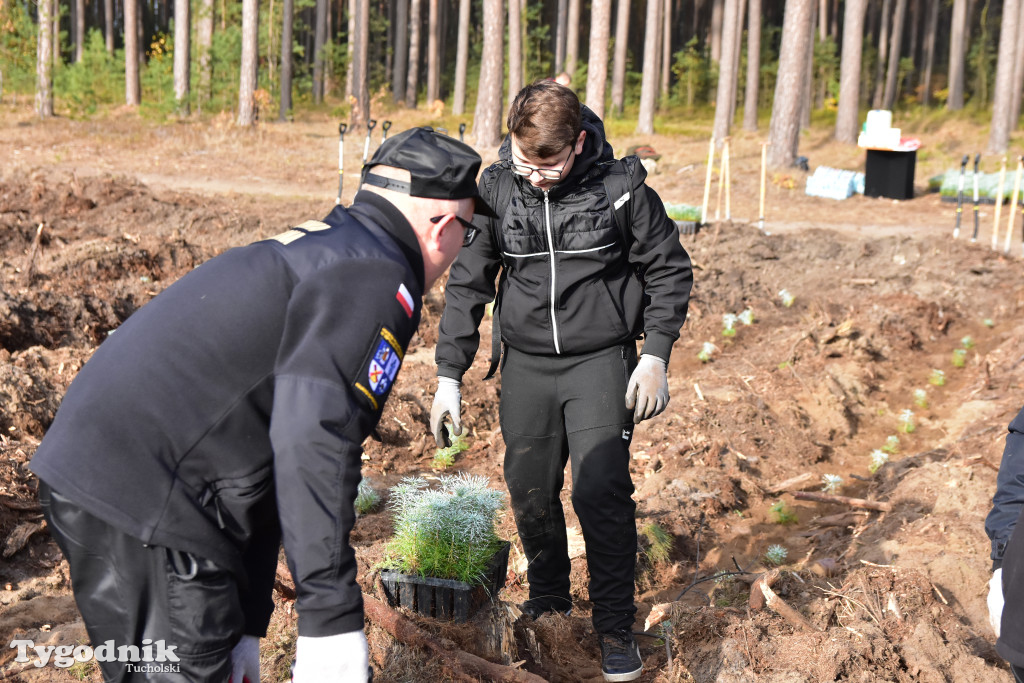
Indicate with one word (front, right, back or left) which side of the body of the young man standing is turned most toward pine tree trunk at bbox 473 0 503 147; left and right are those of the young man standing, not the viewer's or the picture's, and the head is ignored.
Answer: back

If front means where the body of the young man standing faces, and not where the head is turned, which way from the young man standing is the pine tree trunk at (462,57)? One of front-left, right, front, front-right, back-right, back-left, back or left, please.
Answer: back

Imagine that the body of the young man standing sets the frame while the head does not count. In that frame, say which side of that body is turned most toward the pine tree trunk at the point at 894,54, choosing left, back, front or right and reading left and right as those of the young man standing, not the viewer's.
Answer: back

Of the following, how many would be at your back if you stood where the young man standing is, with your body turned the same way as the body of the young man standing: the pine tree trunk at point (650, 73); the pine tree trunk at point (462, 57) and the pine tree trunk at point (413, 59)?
3

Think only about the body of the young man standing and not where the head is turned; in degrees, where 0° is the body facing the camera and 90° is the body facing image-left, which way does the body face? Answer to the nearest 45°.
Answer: approximately 0°

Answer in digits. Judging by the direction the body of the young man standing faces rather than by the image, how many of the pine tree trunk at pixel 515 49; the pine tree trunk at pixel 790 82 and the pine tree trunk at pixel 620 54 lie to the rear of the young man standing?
3

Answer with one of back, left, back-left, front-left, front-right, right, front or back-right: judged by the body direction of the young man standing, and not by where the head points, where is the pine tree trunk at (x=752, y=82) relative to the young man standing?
back

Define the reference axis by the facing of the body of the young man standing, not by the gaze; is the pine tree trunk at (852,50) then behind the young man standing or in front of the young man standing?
behind

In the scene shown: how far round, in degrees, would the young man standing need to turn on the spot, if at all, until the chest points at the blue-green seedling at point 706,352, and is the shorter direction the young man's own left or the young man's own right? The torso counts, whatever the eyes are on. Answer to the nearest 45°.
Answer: approximately 180°

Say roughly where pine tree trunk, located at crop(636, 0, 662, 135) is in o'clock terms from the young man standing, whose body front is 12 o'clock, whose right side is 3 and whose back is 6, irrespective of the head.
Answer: The pine tree trunk is roughly at 6 o'clock from the young man standing.

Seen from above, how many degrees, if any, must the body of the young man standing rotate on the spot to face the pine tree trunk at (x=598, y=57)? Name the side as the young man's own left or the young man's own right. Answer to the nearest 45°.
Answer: approximately 180°
